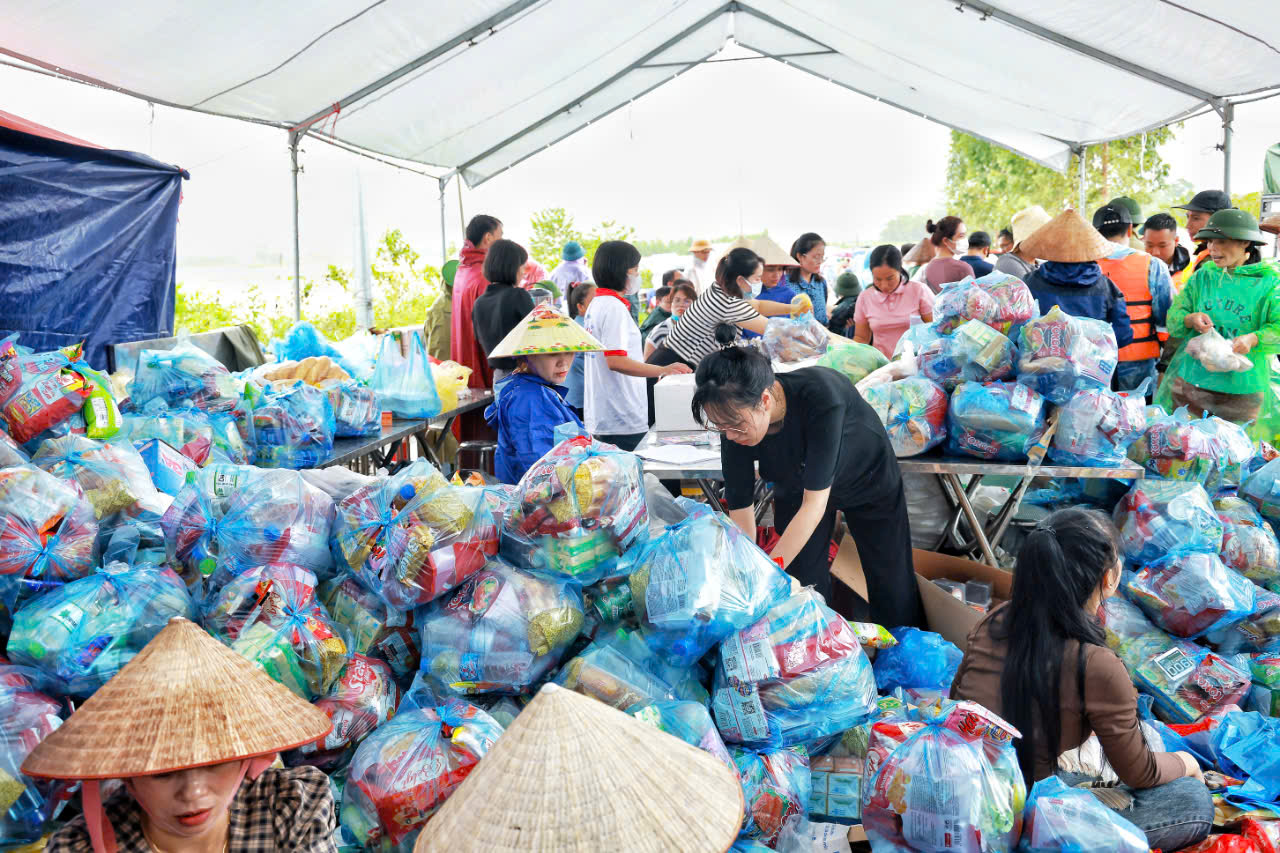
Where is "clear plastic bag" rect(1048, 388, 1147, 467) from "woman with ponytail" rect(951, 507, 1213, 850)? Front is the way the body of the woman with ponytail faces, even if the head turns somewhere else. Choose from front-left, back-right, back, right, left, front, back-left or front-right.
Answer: front-left

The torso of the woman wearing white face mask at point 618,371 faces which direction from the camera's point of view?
to the viewer's right

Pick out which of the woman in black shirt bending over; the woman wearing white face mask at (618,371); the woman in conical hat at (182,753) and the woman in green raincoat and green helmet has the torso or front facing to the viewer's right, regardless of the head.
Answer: the woman wearing white face mask

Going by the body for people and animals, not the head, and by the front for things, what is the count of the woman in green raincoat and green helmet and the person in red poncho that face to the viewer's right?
1

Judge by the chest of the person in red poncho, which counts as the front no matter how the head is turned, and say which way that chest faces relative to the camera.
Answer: to the viewer's right

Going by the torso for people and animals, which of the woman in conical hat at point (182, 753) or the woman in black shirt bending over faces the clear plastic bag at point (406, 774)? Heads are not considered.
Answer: the woman in black shirt bending over

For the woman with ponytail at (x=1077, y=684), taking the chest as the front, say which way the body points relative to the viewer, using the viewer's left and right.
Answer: facing away from the viewer and to the right of the viewer

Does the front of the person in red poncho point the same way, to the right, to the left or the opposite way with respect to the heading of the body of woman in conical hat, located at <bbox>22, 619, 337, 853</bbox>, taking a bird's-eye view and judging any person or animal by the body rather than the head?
to the left

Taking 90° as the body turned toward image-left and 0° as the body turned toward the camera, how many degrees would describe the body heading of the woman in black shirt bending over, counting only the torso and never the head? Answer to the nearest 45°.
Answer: approximately 45°

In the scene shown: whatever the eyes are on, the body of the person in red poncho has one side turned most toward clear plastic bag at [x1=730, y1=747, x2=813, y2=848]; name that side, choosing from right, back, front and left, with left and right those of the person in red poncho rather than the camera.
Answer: right

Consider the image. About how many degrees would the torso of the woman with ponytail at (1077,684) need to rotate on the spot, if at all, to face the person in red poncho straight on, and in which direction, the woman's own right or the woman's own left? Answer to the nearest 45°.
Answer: approximately 90° to the woman's own left
